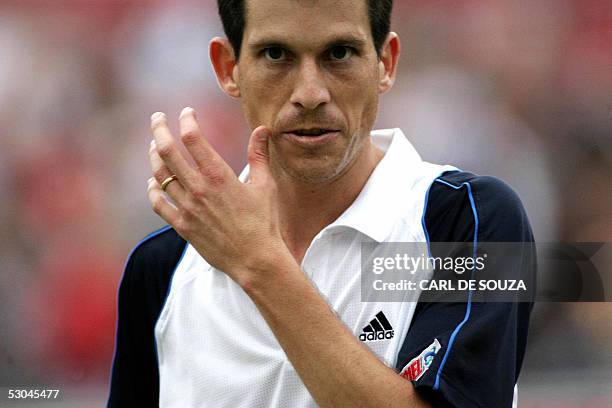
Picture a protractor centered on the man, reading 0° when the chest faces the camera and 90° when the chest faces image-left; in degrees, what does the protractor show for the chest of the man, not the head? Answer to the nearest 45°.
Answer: approximately 0°
